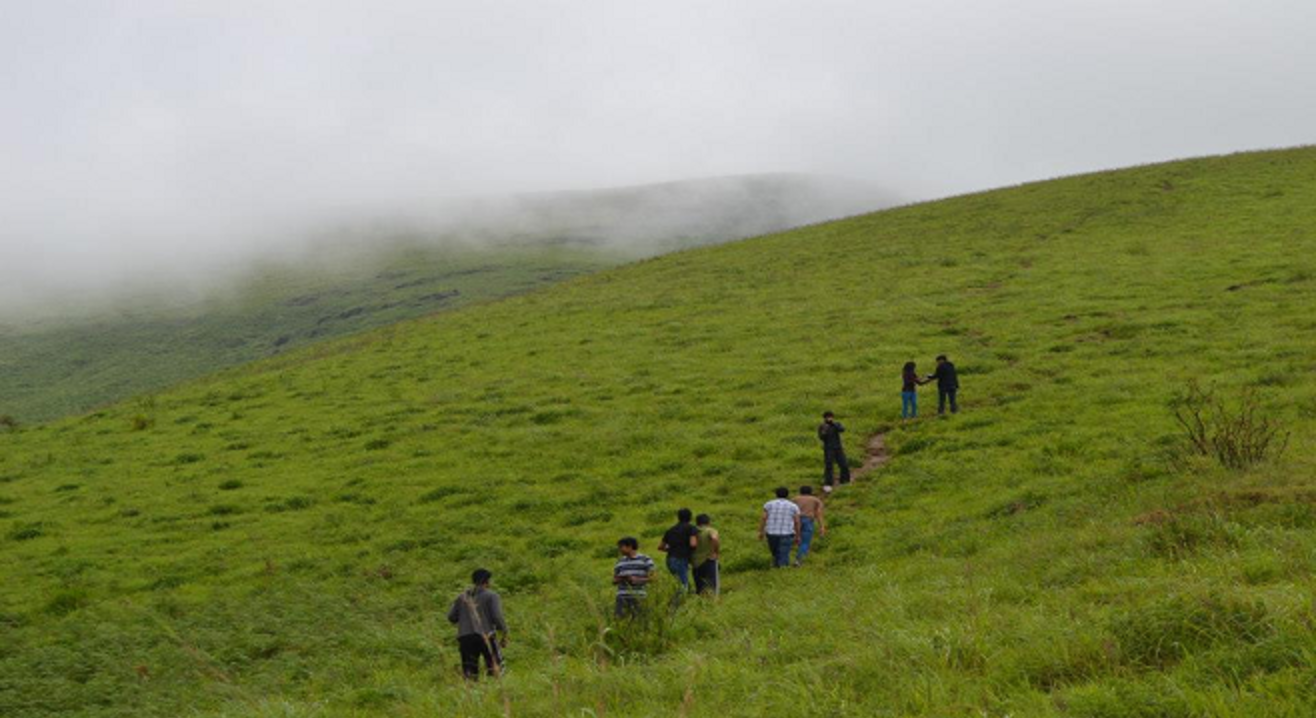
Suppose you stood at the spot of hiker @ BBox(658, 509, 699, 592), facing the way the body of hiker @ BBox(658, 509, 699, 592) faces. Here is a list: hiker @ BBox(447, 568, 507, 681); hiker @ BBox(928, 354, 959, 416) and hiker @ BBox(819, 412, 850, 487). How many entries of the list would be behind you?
1

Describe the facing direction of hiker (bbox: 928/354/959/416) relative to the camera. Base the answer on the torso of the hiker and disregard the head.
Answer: to the viewer's left

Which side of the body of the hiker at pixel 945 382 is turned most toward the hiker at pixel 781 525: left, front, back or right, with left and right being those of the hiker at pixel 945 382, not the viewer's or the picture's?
left

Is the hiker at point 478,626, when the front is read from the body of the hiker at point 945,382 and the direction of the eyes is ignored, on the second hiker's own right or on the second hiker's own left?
on the second hiker's own left

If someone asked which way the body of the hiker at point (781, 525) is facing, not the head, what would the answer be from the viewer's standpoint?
away from the camera

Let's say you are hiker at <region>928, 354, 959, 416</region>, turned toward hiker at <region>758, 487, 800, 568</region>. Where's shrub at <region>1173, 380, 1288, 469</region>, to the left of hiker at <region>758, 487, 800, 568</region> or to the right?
left

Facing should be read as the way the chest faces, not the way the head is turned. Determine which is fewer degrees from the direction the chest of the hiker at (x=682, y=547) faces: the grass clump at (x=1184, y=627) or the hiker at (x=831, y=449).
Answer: the hiker

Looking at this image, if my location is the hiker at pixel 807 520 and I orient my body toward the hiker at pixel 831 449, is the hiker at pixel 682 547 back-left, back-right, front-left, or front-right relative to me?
back-left

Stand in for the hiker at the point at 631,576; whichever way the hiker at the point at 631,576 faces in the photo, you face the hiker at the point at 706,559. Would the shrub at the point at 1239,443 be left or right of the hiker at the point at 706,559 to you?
right

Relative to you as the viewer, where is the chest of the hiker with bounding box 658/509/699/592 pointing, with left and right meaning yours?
facing away from the viewer and to the right of the viewer
